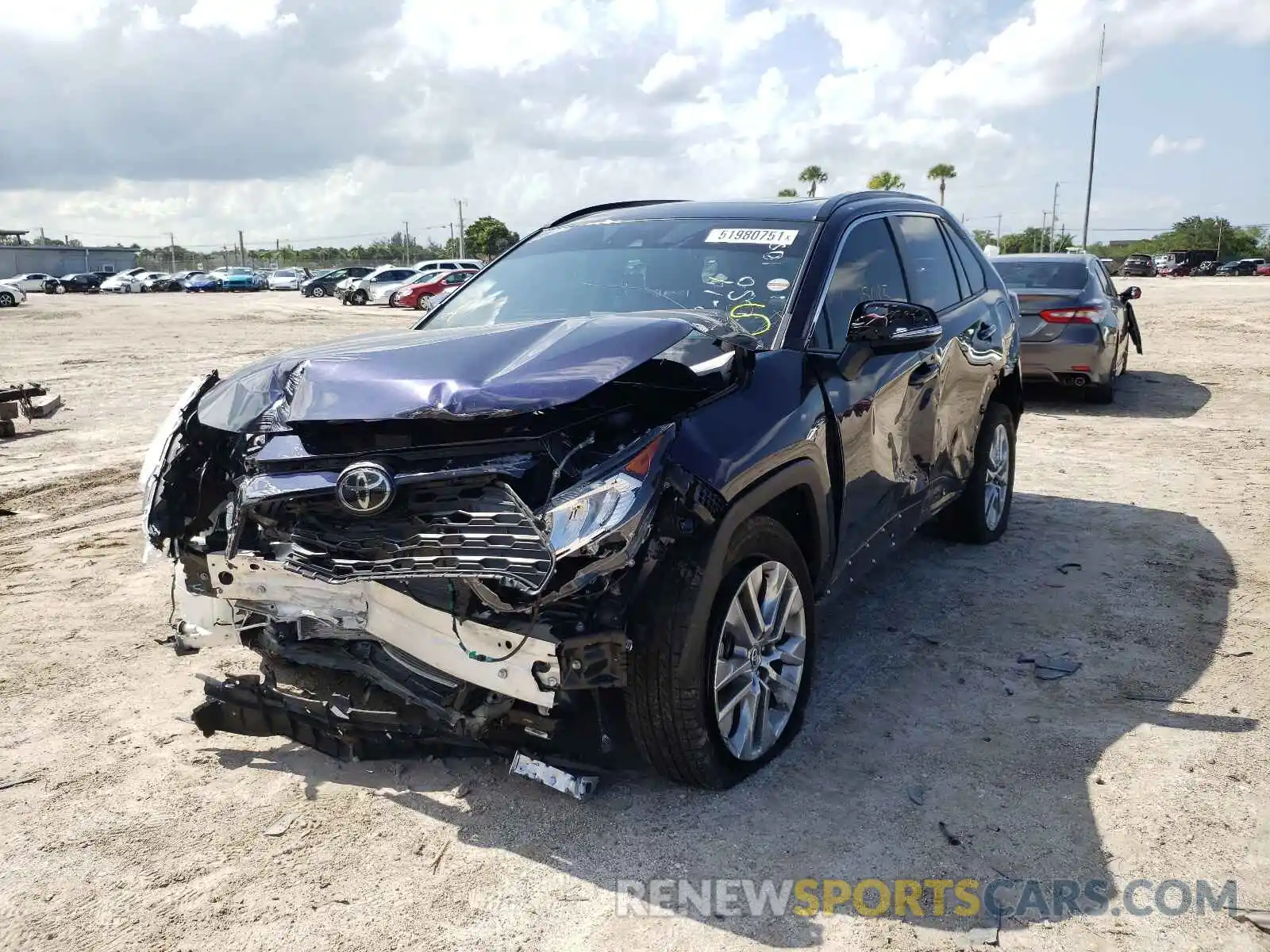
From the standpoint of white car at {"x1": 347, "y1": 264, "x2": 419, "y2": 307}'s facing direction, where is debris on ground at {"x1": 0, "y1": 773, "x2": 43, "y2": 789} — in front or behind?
in front

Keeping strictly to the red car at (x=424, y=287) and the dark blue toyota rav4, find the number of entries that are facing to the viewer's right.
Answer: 0

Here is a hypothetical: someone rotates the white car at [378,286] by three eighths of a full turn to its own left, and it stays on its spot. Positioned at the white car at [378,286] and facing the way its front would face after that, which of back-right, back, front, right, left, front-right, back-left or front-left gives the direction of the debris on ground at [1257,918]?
right

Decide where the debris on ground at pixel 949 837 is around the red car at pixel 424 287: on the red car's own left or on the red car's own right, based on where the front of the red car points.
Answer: on the red car's own left

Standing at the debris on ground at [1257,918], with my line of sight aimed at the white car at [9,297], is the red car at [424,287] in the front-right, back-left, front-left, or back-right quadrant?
front-right

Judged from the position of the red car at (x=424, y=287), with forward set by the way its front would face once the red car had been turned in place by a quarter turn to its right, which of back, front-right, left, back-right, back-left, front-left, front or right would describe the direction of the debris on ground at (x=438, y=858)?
back-left

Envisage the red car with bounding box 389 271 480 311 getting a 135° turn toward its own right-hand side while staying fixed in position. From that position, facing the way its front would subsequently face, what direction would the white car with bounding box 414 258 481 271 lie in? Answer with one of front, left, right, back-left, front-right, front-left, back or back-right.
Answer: front

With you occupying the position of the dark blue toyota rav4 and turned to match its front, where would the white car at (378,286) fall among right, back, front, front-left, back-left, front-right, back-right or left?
back-right

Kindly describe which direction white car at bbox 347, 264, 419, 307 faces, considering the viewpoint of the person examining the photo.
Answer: facing the viewer and to the left of the viewer

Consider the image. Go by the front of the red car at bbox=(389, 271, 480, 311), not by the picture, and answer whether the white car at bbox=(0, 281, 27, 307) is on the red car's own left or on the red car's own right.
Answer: on the red car's own right

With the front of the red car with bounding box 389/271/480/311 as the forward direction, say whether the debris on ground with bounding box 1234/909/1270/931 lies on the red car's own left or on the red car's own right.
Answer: on the red car's own left

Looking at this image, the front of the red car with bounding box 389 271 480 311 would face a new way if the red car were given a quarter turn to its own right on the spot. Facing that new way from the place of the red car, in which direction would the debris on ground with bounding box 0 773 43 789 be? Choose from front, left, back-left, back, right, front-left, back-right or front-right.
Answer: back-left

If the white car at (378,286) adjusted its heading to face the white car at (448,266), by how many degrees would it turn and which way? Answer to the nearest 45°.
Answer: approximately 180°

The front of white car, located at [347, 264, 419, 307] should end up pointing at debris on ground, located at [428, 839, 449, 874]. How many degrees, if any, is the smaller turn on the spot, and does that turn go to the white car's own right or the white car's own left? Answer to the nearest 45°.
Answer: approximately 45° to the white car's own left

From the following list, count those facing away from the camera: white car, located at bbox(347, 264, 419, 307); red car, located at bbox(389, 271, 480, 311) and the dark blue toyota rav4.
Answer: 0

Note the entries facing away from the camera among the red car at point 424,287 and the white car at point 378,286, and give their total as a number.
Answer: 0
